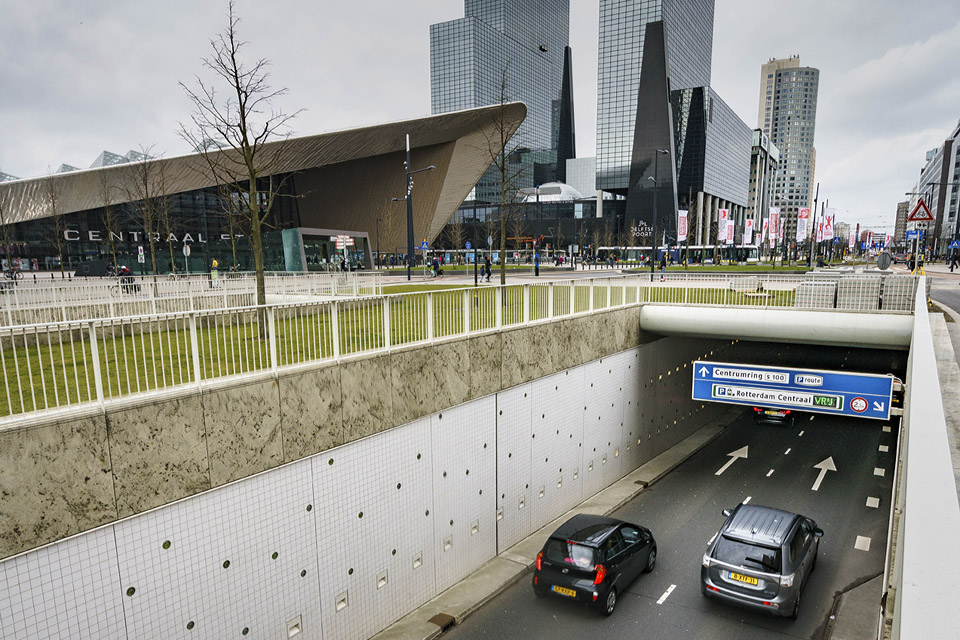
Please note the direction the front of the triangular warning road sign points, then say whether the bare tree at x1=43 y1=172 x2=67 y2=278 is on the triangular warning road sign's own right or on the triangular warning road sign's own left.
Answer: on the triangular warning road sign's own right

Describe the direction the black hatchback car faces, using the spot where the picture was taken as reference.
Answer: facing away from the viewer and to the right of the viewer

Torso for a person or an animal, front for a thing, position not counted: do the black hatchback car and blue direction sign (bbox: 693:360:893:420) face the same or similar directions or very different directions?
very different directions

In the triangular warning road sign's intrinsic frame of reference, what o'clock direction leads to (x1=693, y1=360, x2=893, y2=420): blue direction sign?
The blue direction sign is roughly at 1 o'clock from the triangular warning road sign.

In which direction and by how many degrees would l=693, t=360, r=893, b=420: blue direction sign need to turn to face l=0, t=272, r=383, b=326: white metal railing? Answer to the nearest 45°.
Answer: approximately 45° to its right

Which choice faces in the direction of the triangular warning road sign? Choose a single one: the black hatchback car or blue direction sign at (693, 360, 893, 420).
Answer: the black hatchback car

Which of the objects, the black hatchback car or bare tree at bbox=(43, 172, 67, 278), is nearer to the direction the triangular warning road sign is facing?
the black hatchback car

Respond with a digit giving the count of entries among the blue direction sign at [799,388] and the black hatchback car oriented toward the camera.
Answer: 1

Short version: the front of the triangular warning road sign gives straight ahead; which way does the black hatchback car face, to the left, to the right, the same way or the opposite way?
the opposite way

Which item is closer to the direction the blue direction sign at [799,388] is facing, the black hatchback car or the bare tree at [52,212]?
the black hatchback car

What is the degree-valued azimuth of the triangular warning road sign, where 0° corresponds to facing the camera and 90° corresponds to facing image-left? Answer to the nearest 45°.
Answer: approximately 0°

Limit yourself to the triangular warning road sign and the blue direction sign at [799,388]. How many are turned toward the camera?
2
